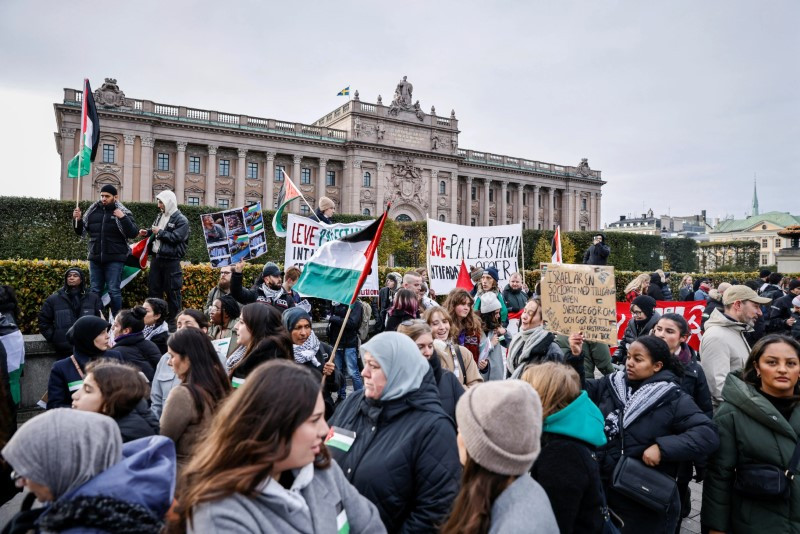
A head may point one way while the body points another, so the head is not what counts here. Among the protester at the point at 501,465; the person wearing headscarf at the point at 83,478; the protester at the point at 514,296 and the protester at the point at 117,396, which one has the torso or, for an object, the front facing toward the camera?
the protester at the point at 514,296

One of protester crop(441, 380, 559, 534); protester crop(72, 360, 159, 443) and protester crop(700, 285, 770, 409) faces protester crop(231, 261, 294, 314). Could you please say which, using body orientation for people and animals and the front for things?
protester crop(441, 380, 559, 534)

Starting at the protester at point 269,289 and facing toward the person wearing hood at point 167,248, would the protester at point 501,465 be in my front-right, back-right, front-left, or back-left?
back-left

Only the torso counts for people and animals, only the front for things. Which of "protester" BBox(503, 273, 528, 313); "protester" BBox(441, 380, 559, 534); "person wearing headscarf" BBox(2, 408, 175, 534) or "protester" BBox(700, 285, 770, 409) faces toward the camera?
"protester" BBox(503, 273, 528, 313)
